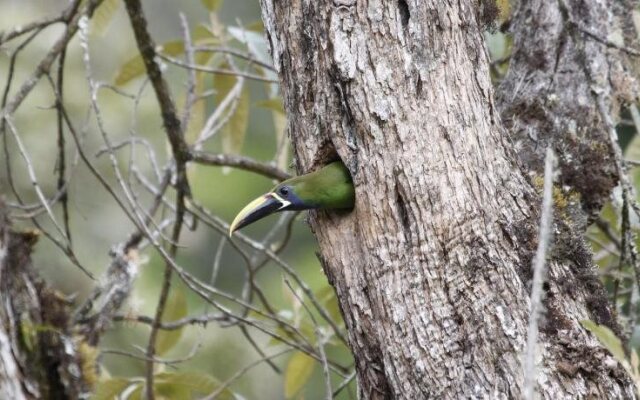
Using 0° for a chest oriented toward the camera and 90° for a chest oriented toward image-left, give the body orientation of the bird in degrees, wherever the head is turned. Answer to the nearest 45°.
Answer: approximately 90°

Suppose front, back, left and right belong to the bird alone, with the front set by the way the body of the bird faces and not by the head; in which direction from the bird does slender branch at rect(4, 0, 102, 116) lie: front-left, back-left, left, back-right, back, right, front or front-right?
front-right

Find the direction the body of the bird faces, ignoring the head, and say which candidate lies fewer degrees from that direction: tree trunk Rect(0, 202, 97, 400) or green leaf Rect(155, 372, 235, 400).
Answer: the tree trunk
